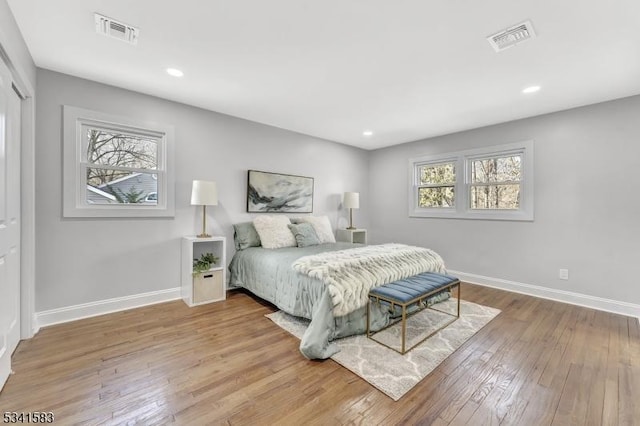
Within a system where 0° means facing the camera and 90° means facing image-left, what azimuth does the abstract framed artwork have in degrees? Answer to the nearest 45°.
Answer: approximately 315°

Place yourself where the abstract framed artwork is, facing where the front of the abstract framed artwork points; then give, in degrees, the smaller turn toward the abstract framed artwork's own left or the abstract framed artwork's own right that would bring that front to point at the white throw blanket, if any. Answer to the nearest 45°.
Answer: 0° — it already faces it

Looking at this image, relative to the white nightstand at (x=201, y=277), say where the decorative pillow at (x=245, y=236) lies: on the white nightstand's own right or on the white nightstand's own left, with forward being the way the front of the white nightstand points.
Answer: on the white nightstand's own left

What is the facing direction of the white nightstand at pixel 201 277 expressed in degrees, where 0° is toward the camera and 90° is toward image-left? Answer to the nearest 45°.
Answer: approximately 315°

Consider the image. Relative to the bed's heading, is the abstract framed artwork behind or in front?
behind

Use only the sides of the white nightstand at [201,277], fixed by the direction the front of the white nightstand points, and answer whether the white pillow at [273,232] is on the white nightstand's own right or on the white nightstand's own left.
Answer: on the white nightstand's own left
